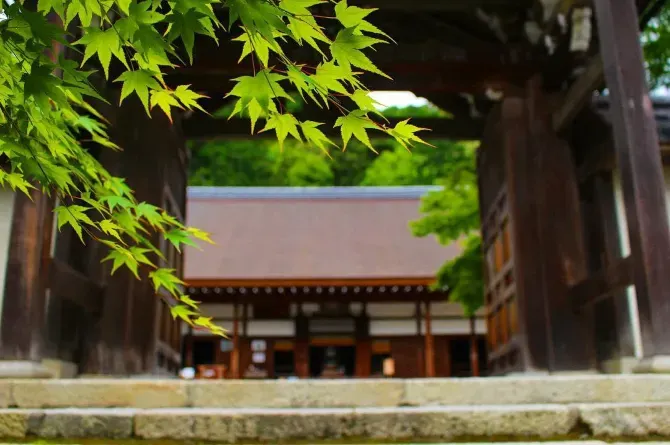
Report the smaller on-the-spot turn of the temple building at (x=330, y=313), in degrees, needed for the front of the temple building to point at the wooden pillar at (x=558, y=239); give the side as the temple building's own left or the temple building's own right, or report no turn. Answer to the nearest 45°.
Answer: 0° — it already faces it

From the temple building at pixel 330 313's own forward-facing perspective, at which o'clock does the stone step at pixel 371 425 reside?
The stone step is roughly at 12 o'clock from the temple building.

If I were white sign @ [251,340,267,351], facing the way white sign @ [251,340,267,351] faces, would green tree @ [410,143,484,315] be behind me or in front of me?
in front

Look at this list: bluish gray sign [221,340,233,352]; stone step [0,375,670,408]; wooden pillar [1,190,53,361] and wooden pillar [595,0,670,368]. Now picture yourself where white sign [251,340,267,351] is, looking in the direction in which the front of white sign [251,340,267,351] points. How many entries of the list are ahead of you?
3

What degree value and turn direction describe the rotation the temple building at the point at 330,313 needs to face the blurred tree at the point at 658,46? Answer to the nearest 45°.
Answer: approximately 45° to its left

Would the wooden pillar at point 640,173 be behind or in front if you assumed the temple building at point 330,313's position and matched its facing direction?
in front

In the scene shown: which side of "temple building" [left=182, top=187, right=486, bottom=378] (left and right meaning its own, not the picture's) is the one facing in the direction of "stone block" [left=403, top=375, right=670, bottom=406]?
front

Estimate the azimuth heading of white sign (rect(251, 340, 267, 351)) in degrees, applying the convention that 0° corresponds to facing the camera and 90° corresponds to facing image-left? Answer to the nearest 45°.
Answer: approximately 0°

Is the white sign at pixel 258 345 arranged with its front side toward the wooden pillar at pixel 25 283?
yes

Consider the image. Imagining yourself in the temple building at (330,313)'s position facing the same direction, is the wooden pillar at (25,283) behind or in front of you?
in front

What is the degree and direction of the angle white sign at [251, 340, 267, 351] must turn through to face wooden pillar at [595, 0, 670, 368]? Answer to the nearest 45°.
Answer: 0° — it already faces it

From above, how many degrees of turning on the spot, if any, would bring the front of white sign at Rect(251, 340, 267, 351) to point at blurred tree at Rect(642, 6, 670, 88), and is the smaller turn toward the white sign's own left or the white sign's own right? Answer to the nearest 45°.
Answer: approximately 45° to the white sign's own left

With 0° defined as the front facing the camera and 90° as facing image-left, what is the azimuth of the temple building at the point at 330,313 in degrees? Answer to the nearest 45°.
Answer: approximately 0°
